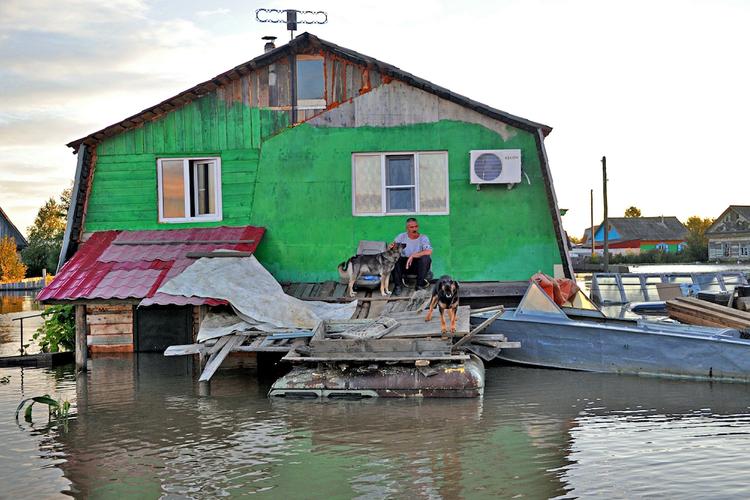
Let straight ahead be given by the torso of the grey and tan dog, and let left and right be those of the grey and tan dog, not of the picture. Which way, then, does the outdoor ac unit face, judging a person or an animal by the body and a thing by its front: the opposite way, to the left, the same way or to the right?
to the right

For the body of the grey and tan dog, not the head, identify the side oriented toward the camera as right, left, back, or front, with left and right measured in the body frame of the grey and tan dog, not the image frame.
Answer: right

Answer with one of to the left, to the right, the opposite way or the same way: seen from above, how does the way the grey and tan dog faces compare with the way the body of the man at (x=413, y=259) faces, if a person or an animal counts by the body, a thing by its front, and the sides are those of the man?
to the left

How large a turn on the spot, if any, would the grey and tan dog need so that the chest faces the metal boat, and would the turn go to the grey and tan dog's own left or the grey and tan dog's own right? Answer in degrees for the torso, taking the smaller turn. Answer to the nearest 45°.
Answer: approximately 45° to the grey and tan dog's own right

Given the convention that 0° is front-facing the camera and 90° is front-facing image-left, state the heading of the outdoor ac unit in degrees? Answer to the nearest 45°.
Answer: approximately 0°

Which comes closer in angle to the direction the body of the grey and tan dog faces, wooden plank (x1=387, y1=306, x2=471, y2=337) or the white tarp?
the wooden plank

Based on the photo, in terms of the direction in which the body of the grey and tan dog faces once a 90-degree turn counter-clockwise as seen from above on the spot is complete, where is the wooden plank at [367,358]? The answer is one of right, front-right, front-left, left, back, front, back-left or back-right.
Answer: back

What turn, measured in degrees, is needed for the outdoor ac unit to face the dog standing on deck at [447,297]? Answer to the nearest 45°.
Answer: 0° — it already faces it

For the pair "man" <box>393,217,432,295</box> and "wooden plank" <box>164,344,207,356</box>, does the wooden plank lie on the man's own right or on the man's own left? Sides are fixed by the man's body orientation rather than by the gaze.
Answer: on the man's own right

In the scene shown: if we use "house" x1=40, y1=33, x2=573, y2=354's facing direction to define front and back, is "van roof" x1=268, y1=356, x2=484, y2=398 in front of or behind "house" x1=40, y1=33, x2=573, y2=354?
in front
